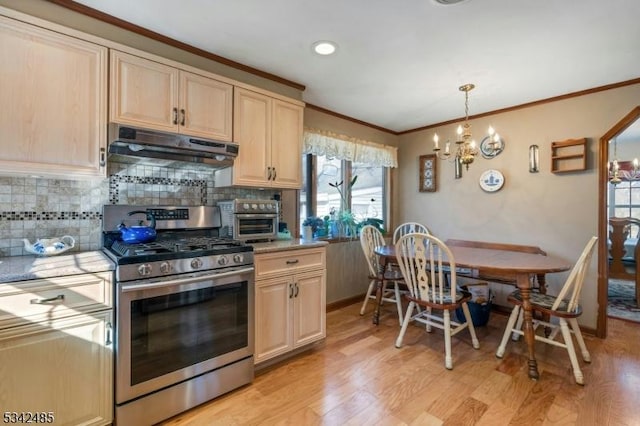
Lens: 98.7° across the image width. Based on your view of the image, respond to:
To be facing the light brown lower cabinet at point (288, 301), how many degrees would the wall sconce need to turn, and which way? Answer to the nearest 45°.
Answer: approximately 45° to its right

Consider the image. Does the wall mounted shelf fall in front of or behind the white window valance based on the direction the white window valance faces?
in front

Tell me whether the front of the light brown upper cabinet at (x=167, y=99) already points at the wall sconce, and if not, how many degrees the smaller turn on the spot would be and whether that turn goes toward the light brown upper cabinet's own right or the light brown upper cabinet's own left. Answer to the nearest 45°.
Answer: approximately 45° to the light brown upper cabinet's own left

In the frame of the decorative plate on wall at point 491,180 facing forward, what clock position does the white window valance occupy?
The white window valance is roughly at 2 o'clock from the decorative plate on wall.

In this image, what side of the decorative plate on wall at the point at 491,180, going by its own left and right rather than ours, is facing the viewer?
front

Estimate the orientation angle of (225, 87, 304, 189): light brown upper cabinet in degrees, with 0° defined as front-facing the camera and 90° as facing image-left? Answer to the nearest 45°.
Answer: approximately 315°

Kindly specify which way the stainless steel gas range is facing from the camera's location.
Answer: facing the viewer and to the right of the viewer

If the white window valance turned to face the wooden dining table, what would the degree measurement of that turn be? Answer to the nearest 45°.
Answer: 0° — it already faces it

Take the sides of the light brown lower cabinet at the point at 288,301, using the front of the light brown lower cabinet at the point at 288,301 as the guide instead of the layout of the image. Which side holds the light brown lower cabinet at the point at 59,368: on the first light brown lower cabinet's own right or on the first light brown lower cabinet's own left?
on the first light brown lower cabinet's own right

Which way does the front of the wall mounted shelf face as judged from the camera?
facing the viewer

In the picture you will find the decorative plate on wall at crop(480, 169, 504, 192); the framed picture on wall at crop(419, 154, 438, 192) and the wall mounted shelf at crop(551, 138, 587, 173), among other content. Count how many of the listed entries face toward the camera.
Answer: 3
